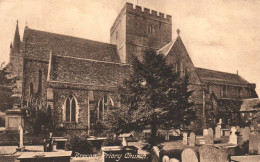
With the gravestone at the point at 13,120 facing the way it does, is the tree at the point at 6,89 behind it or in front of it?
behind

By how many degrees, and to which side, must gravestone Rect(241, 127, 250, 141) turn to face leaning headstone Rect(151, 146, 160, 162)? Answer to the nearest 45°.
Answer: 0° — it already faces it
